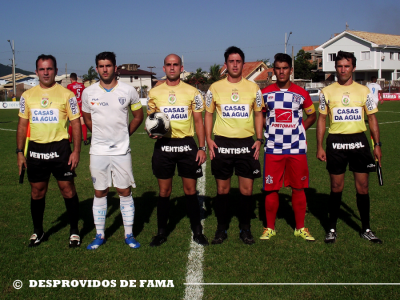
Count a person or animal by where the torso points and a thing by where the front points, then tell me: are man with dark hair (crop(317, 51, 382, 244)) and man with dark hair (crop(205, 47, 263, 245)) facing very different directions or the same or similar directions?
same or similar directions

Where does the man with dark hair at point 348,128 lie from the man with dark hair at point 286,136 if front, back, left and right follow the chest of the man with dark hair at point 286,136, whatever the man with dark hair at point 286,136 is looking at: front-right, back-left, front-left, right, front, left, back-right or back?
left

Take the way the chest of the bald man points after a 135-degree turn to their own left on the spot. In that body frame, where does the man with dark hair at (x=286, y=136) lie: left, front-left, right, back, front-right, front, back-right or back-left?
front-right

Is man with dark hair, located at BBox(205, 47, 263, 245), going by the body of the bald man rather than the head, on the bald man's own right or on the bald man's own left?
on the bald man's own left

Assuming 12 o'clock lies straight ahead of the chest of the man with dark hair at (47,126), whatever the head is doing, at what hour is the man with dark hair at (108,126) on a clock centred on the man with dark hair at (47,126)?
the man with dark hair at (108,126) is roughly at 10 o'clock from the man with dark hair at (47,126).

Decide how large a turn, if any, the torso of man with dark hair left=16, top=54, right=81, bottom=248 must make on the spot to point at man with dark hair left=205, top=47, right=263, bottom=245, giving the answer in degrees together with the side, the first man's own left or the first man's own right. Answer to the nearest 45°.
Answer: approximately 90° to the first man's own left

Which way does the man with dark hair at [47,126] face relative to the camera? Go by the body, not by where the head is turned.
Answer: toward the camera

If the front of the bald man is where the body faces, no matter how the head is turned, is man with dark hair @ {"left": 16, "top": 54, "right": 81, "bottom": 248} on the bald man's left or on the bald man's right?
on the bald man's right

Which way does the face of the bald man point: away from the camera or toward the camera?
toward the camera

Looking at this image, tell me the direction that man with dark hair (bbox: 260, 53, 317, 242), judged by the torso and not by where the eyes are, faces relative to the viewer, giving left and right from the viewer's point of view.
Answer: facing the viewer

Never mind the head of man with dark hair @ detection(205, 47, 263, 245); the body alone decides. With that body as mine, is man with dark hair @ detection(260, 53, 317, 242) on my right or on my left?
on my left
